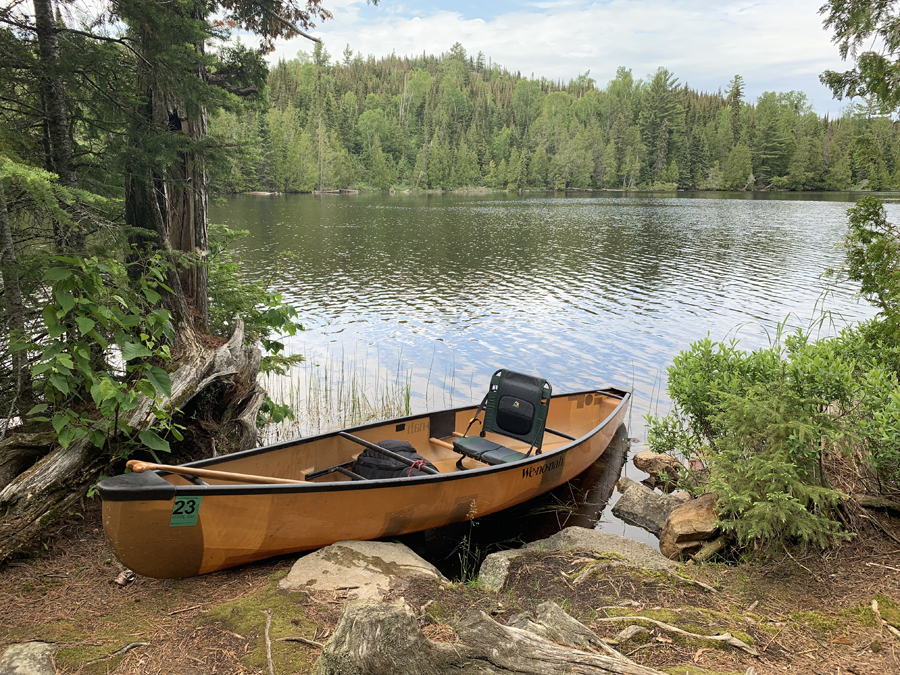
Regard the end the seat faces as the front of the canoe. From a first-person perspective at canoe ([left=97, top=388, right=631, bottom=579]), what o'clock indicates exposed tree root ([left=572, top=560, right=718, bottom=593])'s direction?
The exposed tree root is roughly at 8 o'clock from the canoe.

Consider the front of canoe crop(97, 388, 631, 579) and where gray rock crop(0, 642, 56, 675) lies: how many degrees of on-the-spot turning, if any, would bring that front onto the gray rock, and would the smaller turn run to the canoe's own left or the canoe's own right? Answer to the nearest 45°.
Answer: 0° — it already faces it

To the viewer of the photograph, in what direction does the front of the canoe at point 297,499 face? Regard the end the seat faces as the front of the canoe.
facing the viewer and to the left of the viewer

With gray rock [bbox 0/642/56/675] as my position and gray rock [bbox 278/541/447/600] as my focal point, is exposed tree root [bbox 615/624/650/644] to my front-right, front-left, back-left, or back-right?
front-right

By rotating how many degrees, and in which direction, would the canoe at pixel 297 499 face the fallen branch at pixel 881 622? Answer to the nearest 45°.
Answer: approximately 90° to its left

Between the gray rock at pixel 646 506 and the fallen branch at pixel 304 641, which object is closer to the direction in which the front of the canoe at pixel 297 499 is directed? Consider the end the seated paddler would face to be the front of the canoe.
the fallen branch

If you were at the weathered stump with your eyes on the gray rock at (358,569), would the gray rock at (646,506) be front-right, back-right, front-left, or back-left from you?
front-left

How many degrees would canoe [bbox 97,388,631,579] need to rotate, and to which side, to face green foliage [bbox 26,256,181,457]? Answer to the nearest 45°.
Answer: approximately 45° to its right

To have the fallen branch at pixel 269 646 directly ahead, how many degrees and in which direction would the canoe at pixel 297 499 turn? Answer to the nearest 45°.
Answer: approximately 45° to its left

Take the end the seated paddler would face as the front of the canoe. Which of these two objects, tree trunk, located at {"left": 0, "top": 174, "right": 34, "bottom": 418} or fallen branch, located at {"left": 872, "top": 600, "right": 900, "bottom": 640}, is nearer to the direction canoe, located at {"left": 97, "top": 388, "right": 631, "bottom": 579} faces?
the tree trunk

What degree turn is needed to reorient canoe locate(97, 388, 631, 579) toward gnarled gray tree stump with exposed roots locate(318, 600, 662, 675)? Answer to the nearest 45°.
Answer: approximately 45° to its left

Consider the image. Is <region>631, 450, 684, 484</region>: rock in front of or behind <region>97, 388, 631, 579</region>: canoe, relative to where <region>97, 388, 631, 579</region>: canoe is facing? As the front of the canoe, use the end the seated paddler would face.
behind
